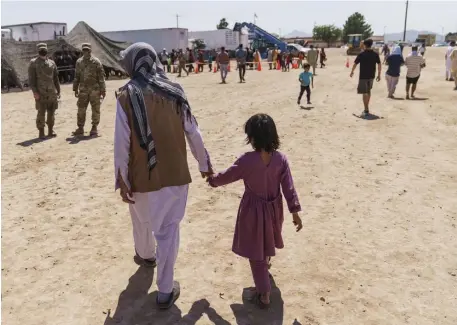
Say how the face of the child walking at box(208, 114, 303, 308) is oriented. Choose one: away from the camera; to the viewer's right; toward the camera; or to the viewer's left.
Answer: away from the camera

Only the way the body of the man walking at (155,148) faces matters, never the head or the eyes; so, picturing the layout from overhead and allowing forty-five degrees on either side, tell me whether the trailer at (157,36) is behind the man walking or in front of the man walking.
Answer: in front

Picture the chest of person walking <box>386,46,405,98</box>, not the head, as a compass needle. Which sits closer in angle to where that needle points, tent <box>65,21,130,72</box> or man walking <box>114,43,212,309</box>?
the tent

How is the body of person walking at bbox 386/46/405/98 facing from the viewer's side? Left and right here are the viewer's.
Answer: facing away from the viewer

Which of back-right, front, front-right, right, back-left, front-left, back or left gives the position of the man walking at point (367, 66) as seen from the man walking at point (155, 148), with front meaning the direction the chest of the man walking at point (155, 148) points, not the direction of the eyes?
front-right

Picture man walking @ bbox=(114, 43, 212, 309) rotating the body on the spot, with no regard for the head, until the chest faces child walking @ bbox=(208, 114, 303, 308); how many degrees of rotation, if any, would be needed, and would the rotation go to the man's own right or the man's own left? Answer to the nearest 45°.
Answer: approximately 90° to the man's own right

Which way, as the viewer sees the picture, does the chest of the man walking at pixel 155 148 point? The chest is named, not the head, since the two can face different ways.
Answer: away from the camera

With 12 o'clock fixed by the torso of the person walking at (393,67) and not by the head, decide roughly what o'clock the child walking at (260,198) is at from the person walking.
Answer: The child walking is roughly at 6 o'clock from the person walking.

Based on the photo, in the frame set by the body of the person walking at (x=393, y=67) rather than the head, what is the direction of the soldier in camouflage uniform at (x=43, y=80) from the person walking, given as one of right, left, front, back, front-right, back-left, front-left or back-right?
back-left
